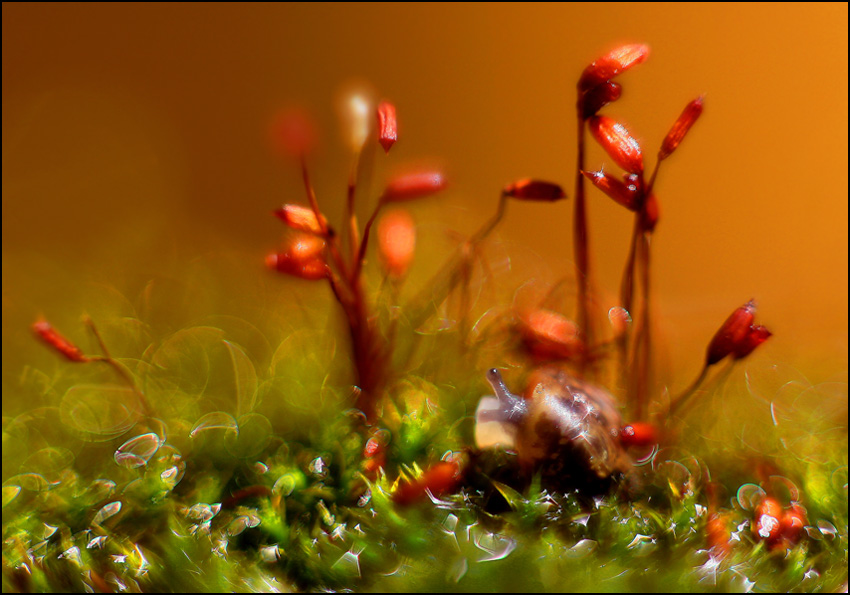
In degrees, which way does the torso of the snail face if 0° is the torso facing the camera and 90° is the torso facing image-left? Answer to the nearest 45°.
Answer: approximately 90°
